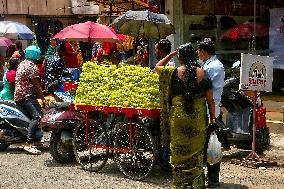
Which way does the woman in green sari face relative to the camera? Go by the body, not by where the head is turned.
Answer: away from the camera

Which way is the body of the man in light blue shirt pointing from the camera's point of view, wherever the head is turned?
to the viewer's left

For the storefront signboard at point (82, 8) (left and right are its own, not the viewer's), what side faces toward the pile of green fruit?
front

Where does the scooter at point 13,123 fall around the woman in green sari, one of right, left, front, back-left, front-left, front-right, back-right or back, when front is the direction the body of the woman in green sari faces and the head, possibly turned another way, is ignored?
front-left

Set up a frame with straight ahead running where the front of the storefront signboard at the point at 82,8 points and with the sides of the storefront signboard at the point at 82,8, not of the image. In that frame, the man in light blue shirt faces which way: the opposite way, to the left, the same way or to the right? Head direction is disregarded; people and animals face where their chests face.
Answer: to the right

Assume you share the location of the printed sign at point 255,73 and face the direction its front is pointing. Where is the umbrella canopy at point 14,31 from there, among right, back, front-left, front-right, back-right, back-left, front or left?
back-right

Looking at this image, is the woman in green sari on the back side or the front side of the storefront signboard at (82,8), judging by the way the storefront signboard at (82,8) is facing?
on the front side

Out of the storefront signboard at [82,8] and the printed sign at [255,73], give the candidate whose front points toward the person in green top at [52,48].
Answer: the storefront signboard

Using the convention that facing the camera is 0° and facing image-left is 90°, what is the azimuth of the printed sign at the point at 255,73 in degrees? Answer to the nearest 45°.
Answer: approximately 0°

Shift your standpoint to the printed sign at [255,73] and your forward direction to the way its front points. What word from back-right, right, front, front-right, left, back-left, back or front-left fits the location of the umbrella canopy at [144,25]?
back-right

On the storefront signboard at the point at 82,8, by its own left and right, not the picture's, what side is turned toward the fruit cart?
front

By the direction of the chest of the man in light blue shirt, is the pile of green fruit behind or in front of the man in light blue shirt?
in front

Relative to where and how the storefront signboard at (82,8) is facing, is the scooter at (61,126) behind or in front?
in front

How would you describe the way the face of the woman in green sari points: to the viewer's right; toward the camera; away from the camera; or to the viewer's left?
away from the camera

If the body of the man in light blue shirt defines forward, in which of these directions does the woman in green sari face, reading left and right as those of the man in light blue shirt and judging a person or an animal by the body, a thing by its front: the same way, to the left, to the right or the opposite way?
to the right

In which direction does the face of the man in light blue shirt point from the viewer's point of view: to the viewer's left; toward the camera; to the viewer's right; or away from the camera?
to the viewer's left

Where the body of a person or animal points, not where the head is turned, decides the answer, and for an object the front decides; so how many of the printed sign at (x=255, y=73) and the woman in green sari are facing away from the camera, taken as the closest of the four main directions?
1

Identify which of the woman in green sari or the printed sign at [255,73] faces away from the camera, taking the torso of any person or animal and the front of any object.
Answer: the woman in green sari

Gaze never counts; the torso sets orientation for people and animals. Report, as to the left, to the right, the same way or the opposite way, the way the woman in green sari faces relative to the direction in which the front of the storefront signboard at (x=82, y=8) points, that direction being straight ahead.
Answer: the opposite way
